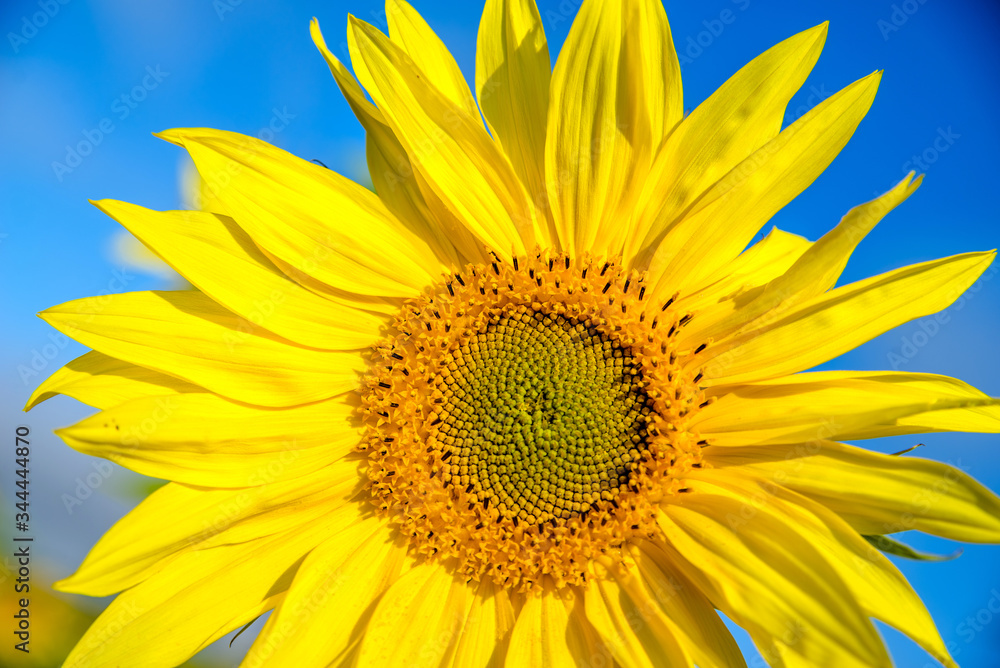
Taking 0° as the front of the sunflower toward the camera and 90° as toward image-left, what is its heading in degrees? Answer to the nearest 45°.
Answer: approximately 0°
